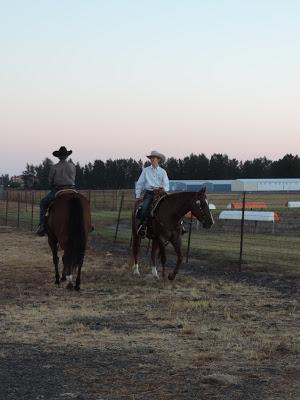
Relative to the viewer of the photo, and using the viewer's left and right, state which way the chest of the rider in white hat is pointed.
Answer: facing the viewer and to the right of the viewer

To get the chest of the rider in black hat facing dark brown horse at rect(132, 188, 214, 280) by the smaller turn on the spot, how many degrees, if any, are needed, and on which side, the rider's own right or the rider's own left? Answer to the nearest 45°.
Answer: approximately 90° to the rider's own right

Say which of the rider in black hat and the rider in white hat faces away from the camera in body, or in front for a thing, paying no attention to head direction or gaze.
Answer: the rider in black hat

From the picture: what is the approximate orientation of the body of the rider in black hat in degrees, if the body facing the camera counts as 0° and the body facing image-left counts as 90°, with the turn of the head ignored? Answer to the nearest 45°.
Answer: approximately 180°

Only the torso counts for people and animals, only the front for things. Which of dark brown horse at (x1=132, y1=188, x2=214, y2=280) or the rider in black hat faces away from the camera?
the rider in black hat

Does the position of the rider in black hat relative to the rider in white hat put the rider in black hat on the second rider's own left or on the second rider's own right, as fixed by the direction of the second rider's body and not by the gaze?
on the second rider's own right

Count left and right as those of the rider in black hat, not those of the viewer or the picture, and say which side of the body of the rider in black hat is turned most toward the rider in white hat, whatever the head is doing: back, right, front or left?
right

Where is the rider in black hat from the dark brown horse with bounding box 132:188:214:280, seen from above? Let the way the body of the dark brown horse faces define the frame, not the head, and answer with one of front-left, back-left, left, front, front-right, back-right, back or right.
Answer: back-right
